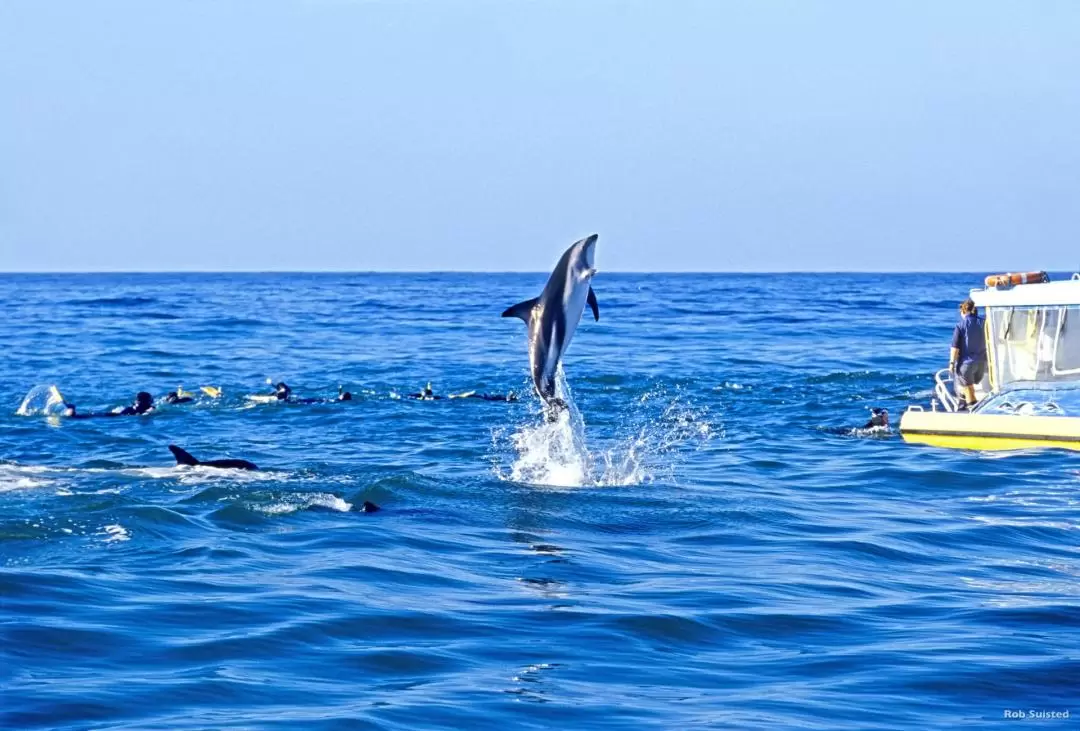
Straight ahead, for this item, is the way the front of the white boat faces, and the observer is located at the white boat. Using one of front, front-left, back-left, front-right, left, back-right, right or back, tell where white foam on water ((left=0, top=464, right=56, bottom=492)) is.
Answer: back-right

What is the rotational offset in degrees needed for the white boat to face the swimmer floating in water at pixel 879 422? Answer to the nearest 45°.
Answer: approximately 135° to its left

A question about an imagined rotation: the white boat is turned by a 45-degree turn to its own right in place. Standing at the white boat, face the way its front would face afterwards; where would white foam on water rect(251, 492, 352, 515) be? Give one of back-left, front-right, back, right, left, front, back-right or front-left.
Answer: right

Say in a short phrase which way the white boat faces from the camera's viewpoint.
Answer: facing to the right of the viewer

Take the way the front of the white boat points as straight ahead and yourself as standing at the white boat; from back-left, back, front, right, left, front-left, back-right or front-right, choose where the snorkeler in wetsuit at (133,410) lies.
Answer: back

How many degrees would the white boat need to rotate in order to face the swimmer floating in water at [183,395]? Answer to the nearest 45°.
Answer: approximately 180°

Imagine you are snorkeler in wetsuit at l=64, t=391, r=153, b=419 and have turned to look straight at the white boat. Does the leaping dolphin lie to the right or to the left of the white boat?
right

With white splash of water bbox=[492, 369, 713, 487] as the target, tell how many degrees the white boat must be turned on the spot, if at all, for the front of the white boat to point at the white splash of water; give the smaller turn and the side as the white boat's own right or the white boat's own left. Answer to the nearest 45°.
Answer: approximately 135° to the white boat's own right

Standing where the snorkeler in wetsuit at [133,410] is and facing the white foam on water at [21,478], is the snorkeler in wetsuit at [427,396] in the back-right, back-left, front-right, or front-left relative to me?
back-left

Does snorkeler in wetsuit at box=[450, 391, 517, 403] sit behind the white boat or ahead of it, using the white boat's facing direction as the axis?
behind
